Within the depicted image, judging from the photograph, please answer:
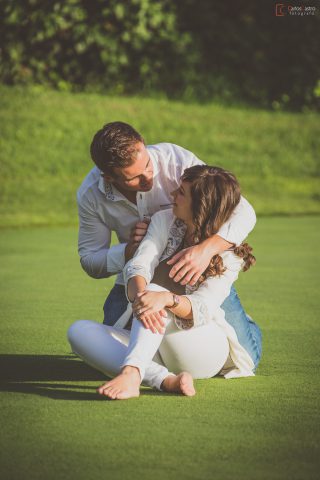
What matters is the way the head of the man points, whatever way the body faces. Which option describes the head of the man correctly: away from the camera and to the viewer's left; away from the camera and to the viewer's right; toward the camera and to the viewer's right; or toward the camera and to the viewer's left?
toward the camera and to the viewer's right

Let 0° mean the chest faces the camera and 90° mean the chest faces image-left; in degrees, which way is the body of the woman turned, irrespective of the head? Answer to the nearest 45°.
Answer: approximately 45°
